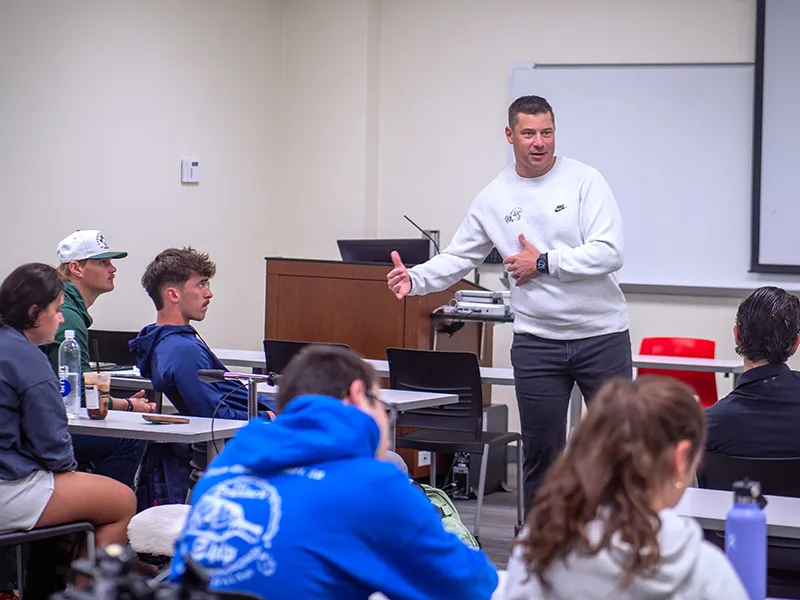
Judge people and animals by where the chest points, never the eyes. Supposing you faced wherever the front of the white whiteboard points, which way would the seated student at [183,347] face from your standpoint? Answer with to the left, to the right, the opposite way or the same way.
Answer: to the left

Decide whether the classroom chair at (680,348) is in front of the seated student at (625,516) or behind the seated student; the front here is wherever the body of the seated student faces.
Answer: in front

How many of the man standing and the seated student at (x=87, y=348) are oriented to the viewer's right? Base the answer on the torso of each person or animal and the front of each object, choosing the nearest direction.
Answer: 1

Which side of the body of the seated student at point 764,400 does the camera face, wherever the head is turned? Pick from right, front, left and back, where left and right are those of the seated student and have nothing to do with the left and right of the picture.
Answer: back

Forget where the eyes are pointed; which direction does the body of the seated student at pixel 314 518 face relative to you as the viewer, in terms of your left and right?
facing away from the viewer and to the right of the viewer

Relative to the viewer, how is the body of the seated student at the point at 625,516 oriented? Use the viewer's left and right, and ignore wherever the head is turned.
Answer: facing away from the viewer and to the right of the viewer

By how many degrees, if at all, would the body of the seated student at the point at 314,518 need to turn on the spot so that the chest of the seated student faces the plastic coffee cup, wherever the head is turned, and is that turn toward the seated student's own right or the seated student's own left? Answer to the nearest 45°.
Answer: approximately 45° to the seated student's own left

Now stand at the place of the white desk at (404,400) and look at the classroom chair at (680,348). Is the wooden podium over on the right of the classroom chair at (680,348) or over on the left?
left

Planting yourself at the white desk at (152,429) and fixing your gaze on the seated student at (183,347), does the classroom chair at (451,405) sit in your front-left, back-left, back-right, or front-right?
front-right

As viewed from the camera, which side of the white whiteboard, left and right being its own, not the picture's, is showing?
front

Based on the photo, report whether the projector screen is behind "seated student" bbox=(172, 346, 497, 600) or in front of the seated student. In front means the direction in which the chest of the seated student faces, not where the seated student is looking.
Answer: in front

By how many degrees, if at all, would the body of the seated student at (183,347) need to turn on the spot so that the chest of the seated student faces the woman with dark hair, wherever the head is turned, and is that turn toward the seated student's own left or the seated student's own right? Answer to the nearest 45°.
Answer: approximately 90° to the seated student's own right

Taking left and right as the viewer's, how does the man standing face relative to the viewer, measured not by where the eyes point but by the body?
facing the viewer

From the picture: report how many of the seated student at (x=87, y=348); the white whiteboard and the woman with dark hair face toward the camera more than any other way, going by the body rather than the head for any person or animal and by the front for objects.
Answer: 1

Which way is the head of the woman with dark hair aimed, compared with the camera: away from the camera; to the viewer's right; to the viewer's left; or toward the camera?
to the viewer's right

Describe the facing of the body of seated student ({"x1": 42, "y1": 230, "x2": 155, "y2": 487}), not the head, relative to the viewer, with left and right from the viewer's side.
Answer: facing to the right of the viewer

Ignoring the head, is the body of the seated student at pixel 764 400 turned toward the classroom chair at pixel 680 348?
yes

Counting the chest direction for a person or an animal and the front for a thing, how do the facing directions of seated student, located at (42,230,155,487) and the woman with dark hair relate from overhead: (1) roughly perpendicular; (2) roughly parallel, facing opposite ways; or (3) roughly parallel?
roughly parallel

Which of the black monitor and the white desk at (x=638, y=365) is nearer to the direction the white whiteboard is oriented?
the white desk
